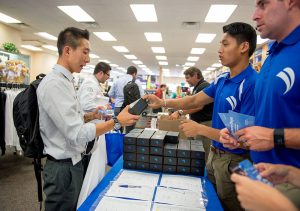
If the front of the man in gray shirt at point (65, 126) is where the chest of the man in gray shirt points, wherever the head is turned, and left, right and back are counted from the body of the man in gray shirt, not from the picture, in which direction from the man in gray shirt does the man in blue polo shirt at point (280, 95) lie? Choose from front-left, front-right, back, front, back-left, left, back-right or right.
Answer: front-right

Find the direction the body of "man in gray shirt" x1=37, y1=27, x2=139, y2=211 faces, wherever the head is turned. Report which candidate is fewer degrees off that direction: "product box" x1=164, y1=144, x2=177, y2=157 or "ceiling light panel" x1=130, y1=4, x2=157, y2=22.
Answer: the product box

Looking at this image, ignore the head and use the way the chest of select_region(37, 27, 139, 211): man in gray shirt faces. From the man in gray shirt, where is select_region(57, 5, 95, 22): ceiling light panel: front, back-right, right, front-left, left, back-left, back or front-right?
left

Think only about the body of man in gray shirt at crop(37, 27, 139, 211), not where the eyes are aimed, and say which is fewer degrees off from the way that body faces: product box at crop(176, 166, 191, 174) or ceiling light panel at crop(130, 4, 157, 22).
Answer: the product box

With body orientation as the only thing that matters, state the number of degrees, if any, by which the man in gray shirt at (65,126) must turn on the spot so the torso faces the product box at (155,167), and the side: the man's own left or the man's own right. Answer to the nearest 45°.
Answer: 0° — they already face it

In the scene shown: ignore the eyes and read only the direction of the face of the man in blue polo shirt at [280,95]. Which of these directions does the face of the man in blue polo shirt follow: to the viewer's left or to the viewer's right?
to the viewer's left

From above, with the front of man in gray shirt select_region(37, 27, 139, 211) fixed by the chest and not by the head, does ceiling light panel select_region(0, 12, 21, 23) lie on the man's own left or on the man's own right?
on the man's own left

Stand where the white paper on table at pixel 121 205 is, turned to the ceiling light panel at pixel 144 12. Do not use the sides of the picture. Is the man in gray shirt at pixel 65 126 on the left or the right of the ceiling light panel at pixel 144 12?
left

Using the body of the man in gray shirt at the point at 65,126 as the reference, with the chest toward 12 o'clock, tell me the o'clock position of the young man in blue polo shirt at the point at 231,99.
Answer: The young man in blue polo shirt is roughly at 12 o'clock from the man in gray shirt.

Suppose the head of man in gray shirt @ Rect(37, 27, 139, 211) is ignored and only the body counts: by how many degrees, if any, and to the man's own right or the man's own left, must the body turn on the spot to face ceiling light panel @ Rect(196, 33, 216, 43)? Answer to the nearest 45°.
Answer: approximately 45° to the man's own left

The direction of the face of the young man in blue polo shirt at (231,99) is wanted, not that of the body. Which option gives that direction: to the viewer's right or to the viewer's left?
to the viewer's left

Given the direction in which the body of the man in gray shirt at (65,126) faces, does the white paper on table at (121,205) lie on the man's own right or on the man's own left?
on the man's own right

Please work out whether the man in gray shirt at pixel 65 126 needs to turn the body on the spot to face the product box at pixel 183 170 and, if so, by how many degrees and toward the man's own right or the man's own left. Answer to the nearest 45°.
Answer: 0° — they already face it

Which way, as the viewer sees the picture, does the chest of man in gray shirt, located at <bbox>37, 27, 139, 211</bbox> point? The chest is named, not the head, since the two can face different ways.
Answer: to the viewer's right

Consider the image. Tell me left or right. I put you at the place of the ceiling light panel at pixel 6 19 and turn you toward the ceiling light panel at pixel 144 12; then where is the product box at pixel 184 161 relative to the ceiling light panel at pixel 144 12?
right
